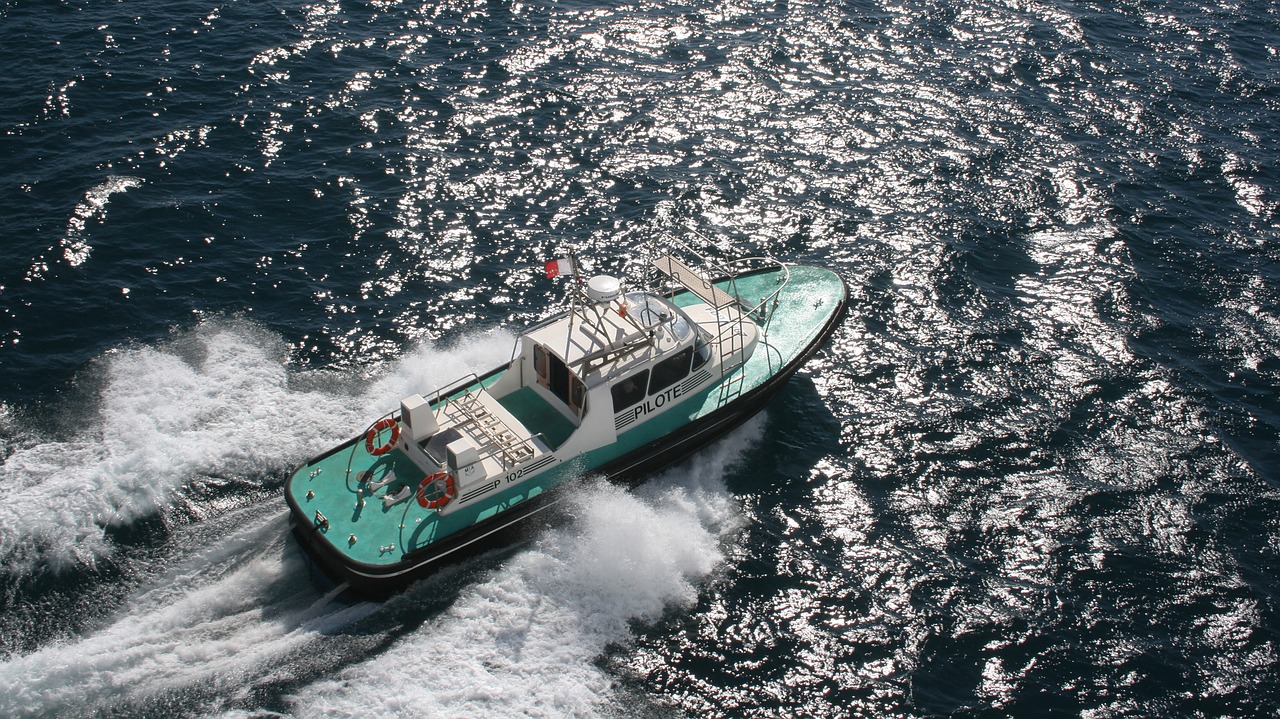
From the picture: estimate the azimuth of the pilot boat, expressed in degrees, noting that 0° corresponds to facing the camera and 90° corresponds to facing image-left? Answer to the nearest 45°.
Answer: approximately 225°
